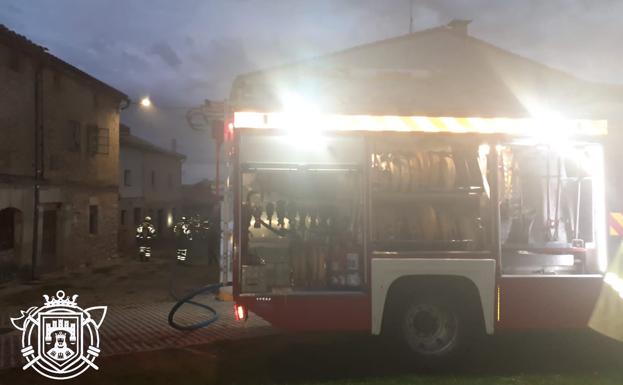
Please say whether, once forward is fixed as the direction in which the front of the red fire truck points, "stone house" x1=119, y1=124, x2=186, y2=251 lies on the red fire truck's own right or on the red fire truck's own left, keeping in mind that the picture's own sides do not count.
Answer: on the red fire truck's own left

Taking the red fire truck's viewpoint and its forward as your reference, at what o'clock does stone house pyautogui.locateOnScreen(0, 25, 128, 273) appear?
The stone house is roughly at 7 o'clock from the red fire truck.

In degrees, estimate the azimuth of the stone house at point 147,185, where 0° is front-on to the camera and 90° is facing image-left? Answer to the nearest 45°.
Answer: approximately 315°

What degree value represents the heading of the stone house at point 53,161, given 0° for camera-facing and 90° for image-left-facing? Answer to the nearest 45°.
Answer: approximately 315°

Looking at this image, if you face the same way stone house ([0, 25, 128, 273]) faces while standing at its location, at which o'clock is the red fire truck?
The red fire truck is roughly at 1 o'clock from the stone house.

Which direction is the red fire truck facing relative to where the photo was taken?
to the viewer's right
